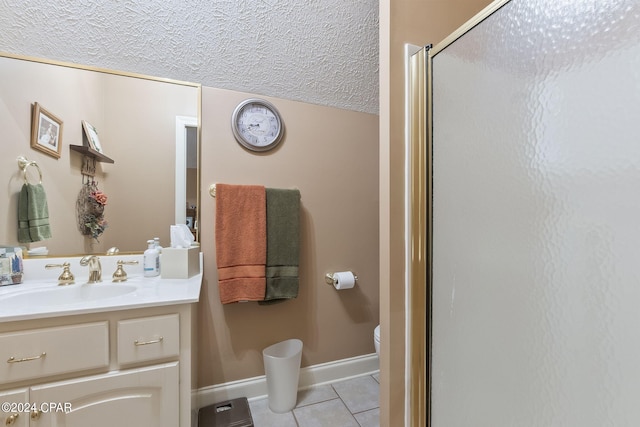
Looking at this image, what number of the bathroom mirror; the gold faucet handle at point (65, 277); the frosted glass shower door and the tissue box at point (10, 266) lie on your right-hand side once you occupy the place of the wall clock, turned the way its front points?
3

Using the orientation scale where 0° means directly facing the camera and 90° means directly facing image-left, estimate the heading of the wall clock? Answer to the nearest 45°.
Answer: approximately 0°

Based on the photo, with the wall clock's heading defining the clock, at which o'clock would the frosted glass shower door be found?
The frosted glass shower door is roughly at 11 o'clock from the wall clock.

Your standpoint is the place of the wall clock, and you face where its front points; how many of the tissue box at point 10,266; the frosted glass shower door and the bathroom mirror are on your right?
2

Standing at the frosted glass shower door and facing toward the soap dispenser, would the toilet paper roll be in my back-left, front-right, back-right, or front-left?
front-right

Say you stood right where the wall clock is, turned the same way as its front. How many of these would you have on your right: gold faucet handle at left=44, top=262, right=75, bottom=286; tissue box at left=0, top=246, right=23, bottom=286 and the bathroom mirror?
3

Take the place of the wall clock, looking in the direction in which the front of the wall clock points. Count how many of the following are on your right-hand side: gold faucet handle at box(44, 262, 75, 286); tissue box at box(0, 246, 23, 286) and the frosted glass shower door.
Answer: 2
